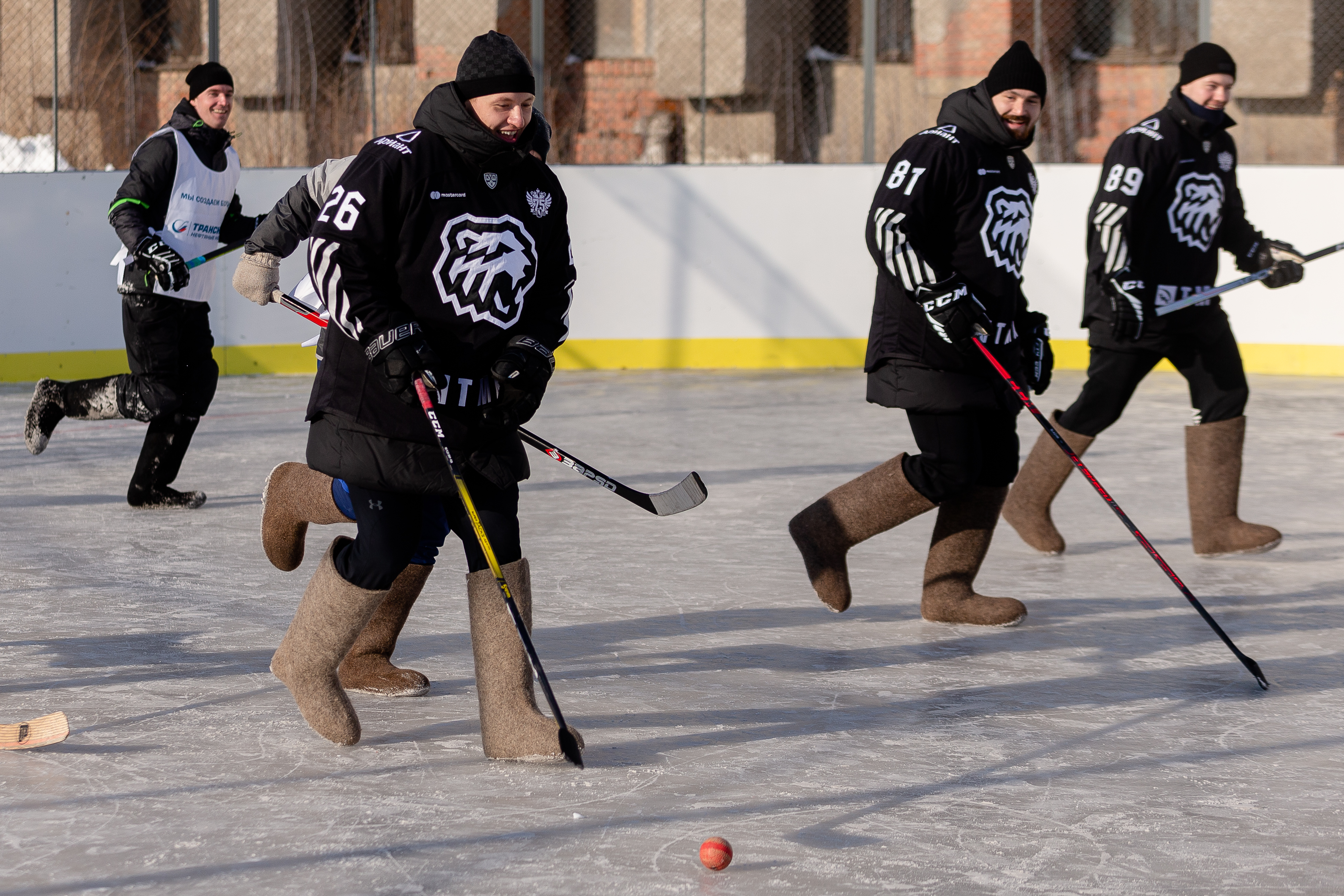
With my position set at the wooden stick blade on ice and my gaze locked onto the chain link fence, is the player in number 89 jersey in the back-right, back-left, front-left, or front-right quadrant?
front-right

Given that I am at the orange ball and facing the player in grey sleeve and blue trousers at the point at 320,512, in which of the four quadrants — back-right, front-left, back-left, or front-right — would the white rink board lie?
front-right

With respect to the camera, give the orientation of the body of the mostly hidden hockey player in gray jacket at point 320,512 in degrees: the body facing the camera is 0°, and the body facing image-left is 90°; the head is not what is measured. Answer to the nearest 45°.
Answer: approximately 270°

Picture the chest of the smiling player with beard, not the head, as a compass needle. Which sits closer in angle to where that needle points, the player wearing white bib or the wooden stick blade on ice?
the wooden stick blade on ice

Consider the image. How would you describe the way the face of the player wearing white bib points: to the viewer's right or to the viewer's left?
to the viewer's right

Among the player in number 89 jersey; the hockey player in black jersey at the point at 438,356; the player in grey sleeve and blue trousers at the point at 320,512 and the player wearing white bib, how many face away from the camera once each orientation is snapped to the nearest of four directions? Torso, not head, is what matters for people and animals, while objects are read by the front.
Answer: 0

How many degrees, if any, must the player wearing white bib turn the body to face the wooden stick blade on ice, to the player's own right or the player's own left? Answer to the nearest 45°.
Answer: approximately 45° to the player's own right

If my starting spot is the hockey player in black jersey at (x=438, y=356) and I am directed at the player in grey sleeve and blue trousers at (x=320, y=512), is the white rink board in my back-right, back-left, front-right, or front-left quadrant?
front-right
